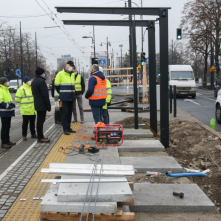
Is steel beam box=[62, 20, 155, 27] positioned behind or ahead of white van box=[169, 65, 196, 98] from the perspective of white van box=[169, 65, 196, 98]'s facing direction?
ahead

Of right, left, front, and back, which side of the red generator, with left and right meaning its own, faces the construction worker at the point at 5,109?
right

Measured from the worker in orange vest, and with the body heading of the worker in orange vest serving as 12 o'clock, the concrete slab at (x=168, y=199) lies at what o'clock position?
The concrete slab is roughly at 7 o'clock from the worker in orange vest.

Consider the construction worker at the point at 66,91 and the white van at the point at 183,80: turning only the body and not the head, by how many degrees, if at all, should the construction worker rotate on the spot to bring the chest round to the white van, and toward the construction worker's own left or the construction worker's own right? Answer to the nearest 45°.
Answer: approximately 90° to the construction worker's own left

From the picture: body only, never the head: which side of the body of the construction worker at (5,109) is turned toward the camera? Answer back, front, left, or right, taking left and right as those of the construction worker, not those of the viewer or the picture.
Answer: right

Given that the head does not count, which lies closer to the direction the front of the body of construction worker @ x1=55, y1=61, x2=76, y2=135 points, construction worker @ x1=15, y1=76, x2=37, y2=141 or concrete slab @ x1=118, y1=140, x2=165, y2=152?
the concrete slab
